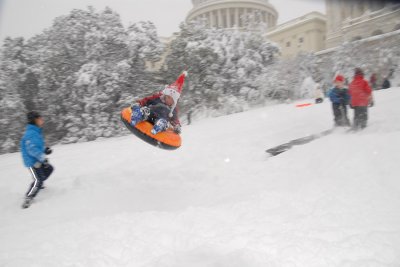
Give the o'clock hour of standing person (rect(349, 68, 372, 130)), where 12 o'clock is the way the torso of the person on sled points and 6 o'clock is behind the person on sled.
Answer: The standing person is roughly at 7 o'clock from the person on sled.

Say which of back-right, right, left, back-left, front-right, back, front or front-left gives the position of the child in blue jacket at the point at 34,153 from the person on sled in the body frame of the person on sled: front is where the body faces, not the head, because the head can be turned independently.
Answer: front-right

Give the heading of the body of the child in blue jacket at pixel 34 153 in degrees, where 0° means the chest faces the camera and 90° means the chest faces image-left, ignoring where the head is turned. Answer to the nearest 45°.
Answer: approximately 270°

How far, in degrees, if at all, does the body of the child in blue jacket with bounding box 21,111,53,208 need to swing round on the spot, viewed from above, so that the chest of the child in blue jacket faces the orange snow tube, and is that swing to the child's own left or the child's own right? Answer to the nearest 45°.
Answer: approximately 45° to the child's own right

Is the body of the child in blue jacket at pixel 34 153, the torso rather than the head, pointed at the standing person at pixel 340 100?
yes

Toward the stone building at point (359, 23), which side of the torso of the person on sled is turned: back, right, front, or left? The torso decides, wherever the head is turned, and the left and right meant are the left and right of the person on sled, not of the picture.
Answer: back

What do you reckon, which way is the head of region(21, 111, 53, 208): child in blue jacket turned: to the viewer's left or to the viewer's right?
to the viewer's right

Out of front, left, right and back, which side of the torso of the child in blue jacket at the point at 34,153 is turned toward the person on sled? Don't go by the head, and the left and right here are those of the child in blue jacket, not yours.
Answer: front

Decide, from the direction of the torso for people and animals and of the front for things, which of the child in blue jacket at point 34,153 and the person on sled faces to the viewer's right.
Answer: the child in blue jacket

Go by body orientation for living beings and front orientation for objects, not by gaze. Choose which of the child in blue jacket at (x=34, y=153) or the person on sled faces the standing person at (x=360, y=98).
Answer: the child in blue jacket

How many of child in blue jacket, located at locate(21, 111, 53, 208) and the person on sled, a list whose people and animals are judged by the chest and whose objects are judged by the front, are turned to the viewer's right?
1

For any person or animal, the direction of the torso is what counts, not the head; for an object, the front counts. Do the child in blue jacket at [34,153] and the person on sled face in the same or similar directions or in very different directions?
very different directions

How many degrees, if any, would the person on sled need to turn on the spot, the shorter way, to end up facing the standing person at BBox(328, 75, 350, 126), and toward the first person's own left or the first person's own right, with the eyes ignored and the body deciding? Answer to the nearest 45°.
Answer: approximately 180°

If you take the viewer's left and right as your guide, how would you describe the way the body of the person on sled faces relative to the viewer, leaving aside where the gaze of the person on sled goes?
facing the viewer and to the left of the viewer
